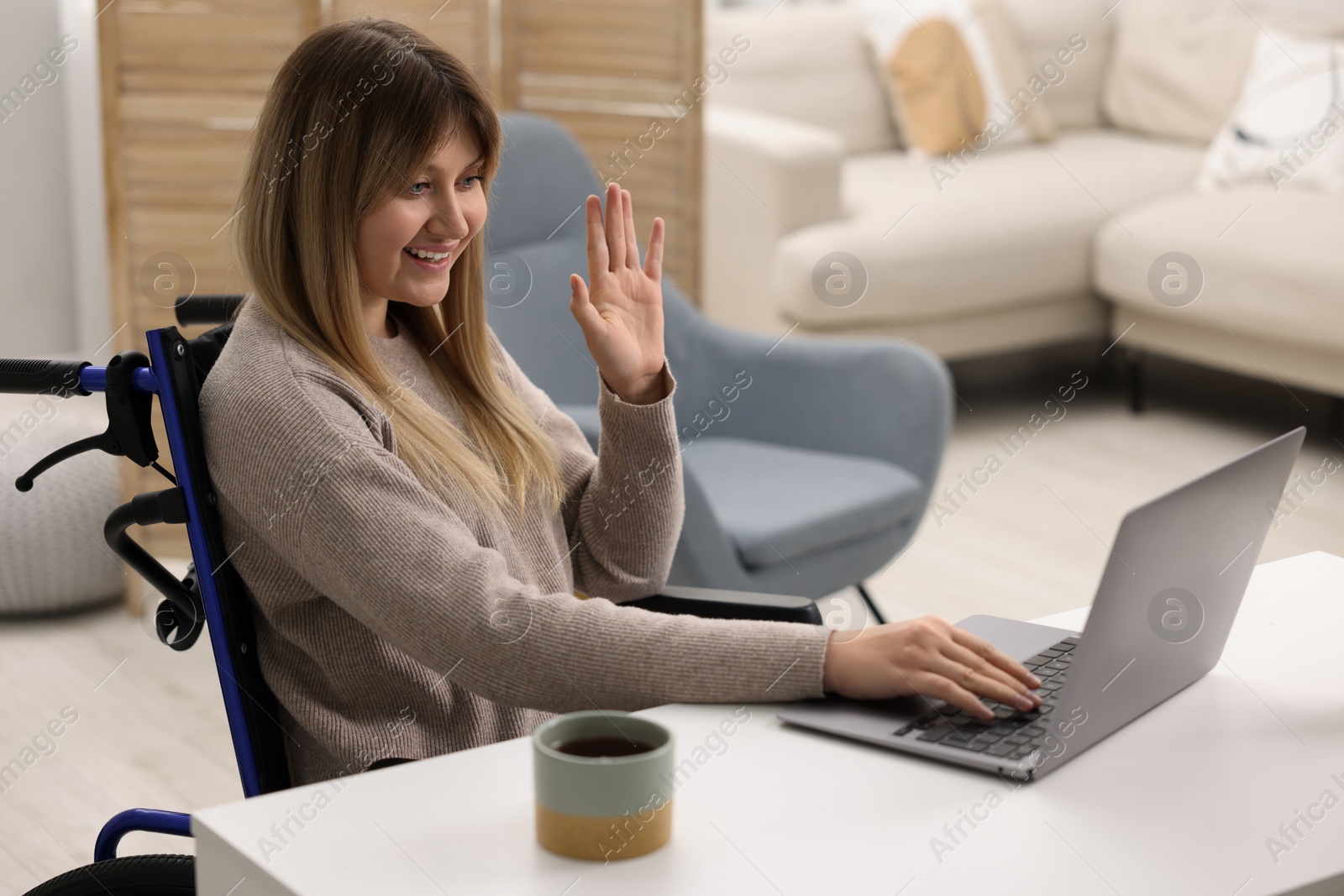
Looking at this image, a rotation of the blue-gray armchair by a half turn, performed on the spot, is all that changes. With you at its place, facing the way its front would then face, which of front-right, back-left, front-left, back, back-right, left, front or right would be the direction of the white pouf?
front-left

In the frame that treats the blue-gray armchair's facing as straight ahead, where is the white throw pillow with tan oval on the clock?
The white throw pillow with tan oval is roughly at 8 o'clock from the blue-gray armchair.

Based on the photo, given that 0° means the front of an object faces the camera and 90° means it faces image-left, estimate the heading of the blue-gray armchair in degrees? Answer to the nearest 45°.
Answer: approximately 315°

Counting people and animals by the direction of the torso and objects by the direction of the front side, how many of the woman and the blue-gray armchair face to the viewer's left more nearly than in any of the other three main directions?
0

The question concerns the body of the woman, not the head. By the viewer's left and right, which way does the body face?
facing the viewer and to the right of the viewer

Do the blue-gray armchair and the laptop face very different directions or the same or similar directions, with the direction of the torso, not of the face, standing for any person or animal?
very different directions

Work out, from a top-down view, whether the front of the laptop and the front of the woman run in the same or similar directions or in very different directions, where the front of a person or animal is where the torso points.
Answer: very different directions

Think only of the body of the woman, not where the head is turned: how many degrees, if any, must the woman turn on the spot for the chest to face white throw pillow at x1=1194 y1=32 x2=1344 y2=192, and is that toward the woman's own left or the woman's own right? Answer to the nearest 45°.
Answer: approximately 90° to the woman's own left
